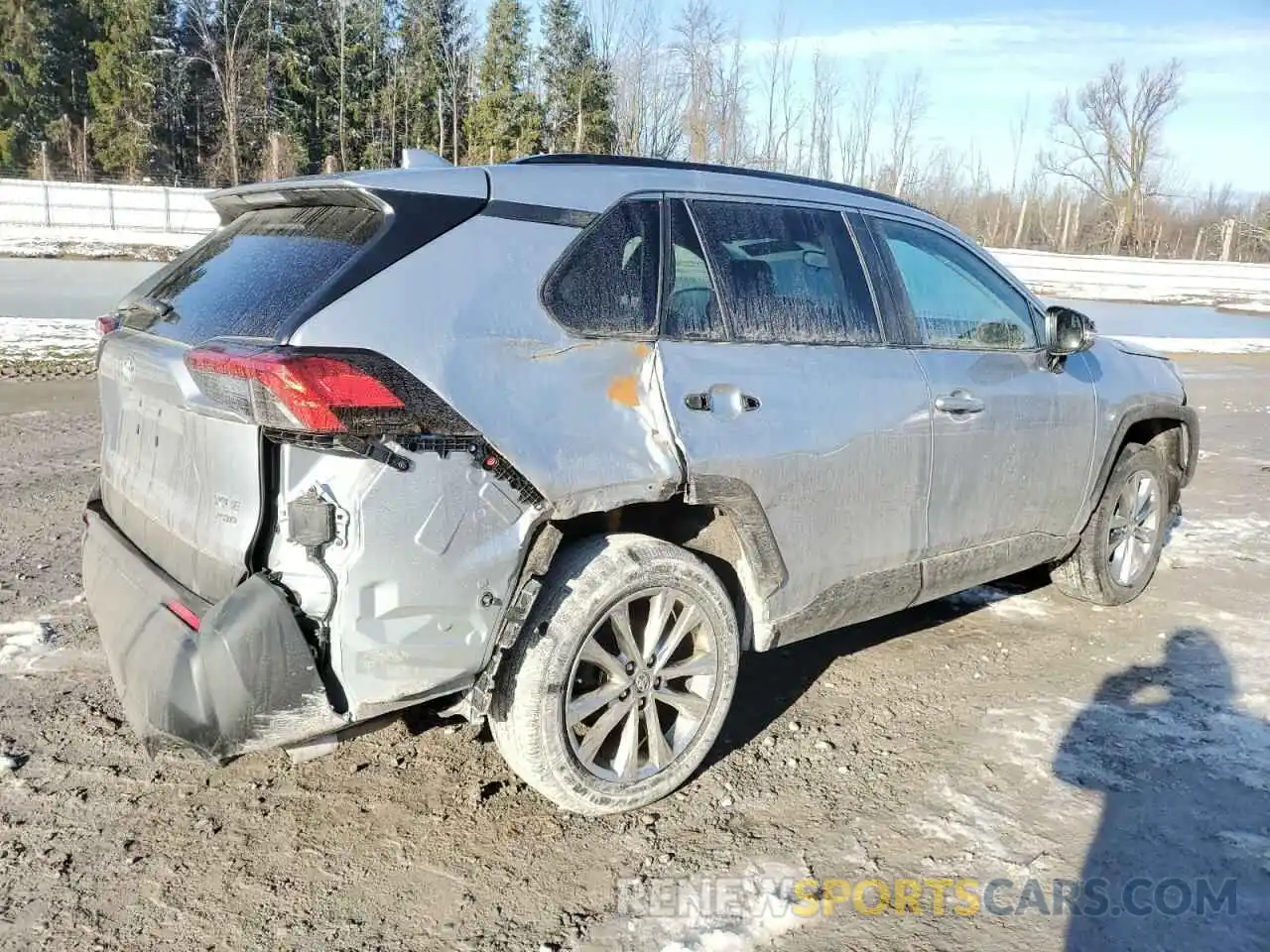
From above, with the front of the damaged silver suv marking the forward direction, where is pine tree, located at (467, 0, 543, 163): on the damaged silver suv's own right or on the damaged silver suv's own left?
on the damaged silver suv's own left

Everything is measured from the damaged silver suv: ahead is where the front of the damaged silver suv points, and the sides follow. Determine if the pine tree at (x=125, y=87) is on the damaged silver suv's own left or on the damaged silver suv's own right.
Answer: on the damaged silver suv's own left

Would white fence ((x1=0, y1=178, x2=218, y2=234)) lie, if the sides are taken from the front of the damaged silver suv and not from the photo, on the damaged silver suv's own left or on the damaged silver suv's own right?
on the damaged silver suv's own left

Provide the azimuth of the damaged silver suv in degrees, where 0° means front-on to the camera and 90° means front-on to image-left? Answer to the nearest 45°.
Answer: approximately 225°

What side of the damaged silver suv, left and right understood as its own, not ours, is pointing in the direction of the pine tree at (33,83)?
left

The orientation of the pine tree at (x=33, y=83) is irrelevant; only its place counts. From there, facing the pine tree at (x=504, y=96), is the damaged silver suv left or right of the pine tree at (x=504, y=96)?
right

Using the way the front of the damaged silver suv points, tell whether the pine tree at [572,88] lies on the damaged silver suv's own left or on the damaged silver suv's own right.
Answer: on the damaged silver suv's own left
